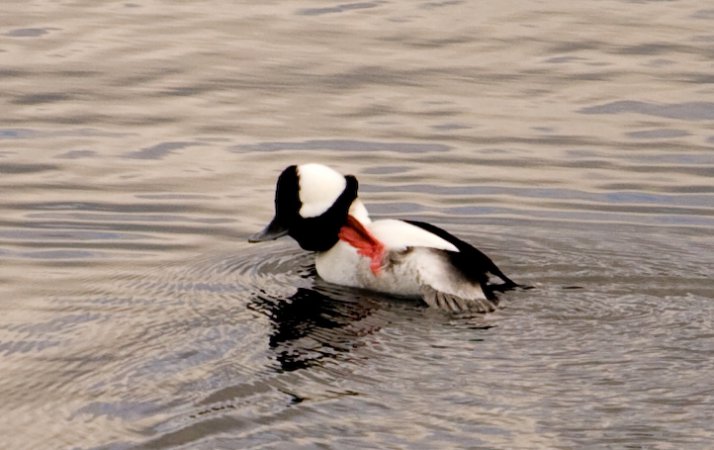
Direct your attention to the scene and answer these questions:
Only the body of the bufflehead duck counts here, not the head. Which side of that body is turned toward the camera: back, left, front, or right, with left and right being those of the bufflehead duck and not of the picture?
left

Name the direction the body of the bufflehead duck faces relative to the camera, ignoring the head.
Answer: to the viewer's left
